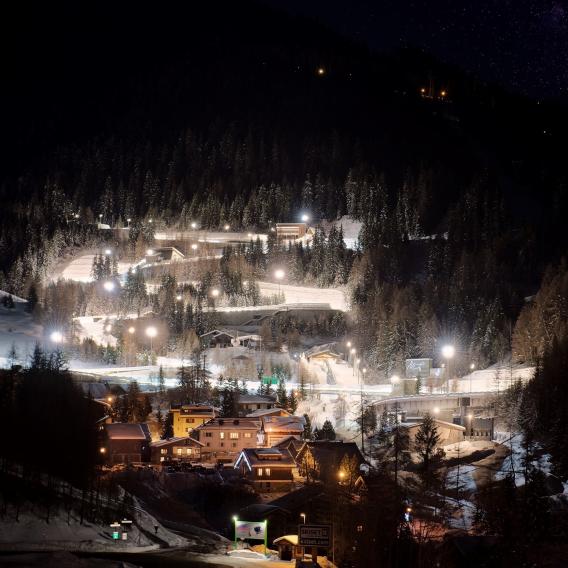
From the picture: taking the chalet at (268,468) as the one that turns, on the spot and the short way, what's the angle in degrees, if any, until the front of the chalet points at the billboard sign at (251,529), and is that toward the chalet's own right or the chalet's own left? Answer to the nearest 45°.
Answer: approximately 45° to the chalet's own left

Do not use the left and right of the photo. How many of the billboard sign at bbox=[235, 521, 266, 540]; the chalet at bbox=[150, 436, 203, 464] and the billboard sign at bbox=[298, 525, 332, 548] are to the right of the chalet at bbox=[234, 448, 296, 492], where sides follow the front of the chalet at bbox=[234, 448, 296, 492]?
1

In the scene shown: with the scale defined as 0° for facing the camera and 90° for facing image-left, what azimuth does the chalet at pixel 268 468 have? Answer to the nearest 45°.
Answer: approximately 45°

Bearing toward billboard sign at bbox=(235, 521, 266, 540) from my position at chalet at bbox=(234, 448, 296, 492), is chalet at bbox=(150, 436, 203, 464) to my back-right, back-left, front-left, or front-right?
back-right

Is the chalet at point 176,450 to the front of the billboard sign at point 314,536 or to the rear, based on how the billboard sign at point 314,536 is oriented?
to the rear

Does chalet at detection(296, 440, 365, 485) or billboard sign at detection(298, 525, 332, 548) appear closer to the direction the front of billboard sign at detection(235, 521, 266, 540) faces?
the billboard sign

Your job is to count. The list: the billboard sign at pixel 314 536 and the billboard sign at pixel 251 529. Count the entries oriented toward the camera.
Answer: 2

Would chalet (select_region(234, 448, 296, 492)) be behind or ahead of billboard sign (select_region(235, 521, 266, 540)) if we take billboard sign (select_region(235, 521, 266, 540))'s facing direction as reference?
behind

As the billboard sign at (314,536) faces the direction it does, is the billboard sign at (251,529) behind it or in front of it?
behind

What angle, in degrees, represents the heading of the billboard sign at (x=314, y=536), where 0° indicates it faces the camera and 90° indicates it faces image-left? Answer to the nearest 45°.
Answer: approximately 0°

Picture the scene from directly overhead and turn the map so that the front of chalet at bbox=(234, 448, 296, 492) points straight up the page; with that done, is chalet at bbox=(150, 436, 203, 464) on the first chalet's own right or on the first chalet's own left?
on the first chalet's own right

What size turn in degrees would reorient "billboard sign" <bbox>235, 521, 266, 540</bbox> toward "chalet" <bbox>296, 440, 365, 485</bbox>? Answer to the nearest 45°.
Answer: approximately 180°

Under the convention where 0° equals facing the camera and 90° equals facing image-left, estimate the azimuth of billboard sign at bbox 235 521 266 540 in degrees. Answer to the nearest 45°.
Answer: approximately 0°
